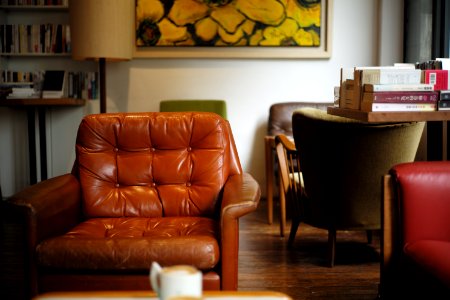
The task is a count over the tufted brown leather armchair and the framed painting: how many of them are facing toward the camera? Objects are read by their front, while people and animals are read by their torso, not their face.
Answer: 2

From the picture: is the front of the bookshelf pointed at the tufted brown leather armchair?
yes

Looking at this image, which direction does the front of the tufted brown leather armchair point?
toward the camera

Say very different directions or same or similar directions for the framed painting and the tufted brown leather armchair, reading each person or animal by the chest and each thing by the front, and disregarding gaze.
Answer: same or similar directions

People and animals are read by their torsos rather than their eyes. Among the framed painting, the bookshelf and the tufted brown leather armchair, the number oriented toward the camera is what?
3

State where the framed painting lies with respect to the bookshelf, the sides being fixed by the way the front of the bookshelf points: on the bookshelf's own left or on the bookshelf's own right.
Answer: on the bookshelf's own left

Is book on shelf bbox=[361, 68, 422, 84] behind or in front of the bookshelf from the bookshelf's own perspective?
in front

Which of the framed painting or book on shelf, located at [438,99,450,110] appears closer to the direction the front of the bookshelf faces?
the book on shelf

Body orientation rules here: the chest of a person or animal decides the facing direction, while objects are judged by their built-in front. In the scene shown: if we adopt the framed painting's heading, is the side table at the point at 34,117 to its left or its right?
on its right

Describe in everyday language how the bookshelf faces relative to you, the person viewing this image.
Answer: facing the viewer
